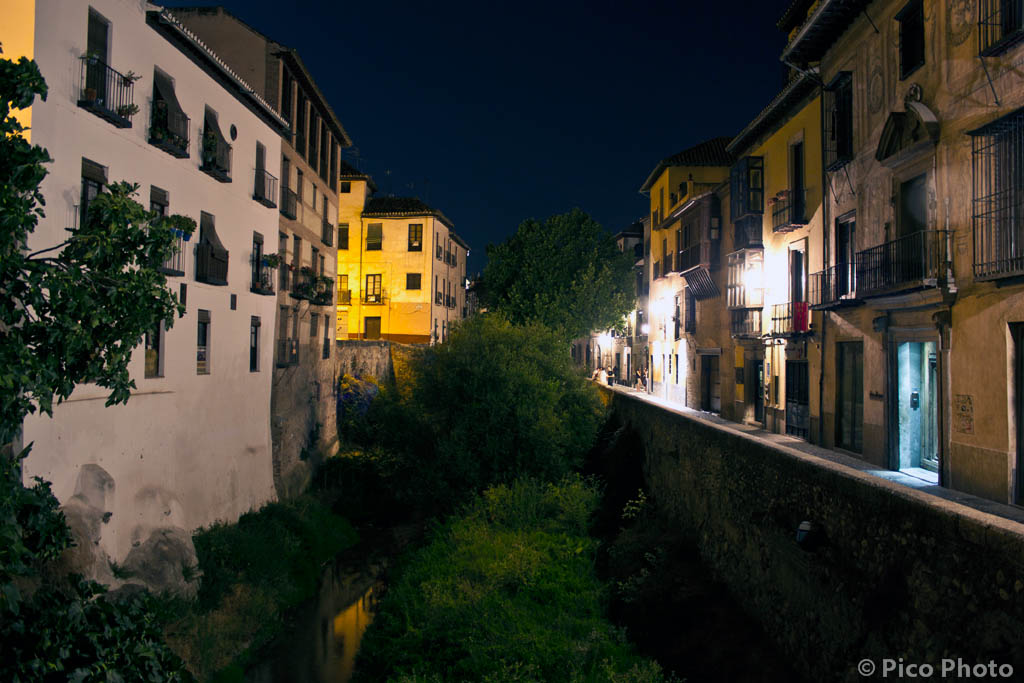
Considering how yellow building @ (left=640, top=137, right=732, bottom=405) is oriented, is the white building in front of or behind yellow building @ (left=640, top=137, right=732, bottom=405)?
in front

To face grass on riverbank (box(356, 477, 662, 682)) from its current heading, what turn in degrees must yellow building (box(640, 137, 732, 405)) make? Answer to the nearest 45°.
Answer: approximately 45° to its left

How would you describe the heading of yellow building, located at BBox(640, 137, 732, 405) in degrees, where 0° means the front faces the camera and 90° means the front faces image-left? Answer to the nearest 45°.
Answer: approximately 45°

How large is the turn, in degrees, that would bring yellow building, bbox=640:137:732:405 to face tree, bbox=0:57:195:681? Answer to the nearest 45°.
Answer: approximately 45° to its left

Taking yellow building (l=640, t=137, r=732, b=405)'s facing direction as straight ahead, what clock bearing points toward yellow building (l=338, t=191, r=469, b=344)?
yellow building (l=338, t=191, r=469, b=344) is roughly at 2 o'clock from yellow building (l=640, t=137, r=732, b=405).
